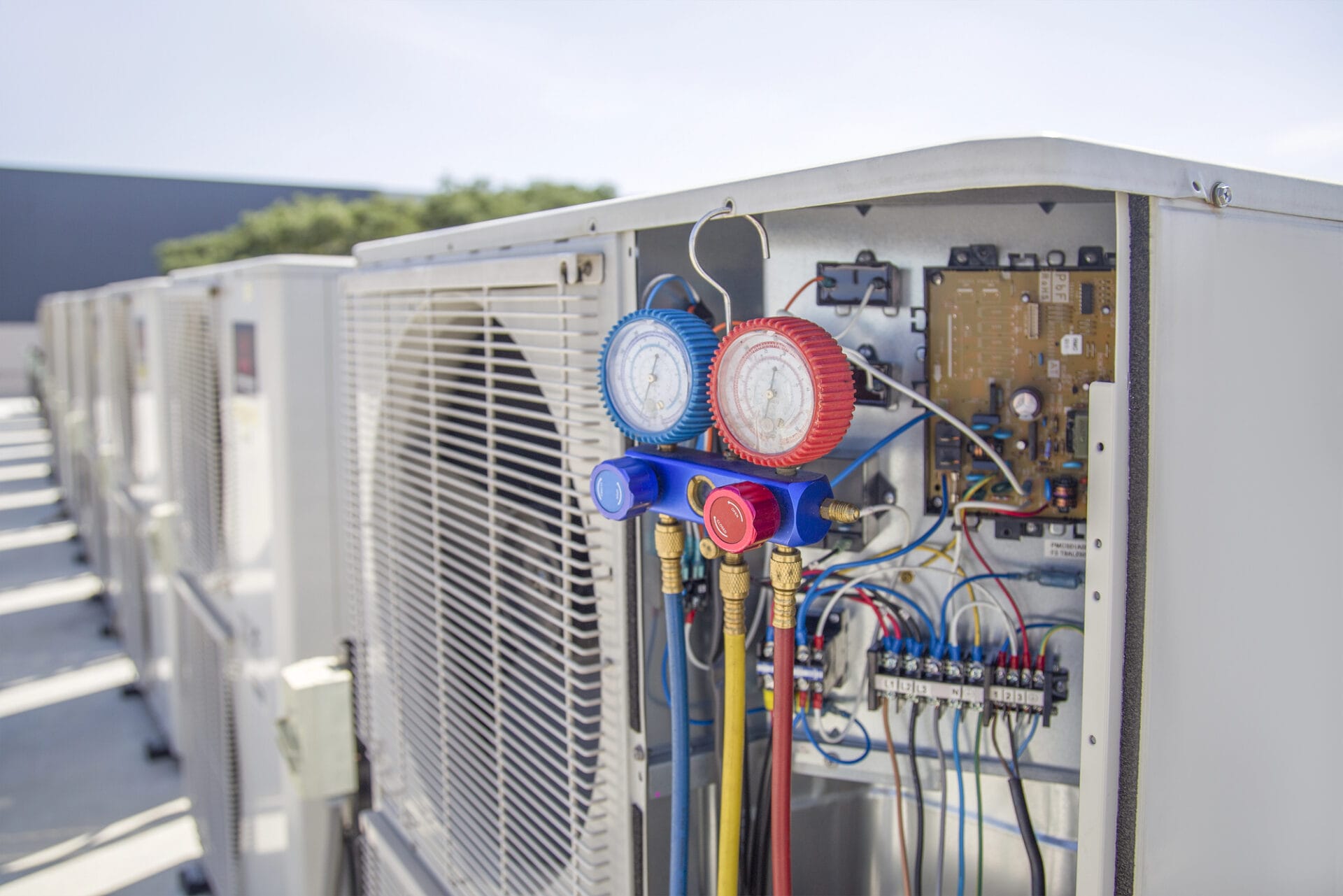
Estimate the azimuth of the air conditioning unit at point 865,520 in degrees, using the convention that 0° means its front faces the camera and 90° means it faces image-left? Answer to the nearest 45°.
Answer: approximately 45°

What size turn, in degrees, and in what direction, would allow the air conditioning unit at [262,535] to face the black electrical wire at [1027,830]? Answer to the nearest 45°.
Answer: approximately 90° to its left

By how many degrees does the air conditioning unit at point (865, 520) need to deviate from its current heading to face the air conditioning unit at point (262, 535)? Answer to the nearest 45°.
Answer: approximately 90° to its right

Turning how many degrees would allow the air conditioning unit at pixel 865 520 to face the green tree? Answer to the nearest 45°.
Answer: approximately 90° to its right

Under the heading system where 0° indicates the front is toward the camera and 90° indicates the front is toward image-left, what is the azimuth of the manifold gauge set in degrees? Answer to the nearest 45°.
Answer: approximately 45°
